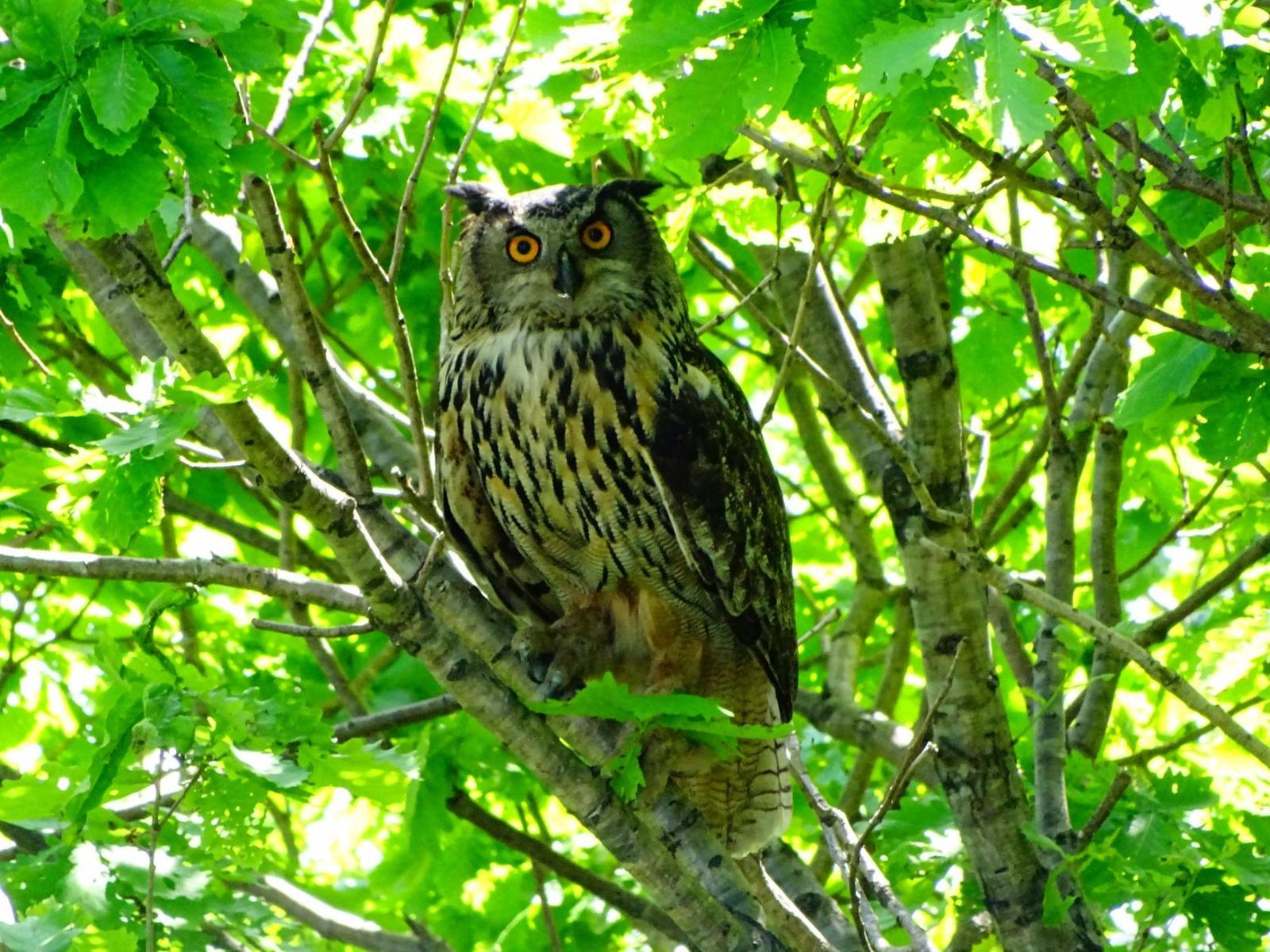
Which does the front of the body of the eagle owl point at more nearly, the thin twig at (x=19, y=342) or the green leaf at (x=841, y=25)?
the thin twig

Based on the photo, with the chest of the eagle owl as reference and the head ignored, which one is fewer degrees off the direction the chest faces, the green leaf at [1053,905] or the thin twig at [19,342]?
the thin twig

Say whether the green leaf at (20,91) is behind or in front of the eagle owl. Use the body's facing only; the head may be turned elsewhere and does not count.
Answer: in front

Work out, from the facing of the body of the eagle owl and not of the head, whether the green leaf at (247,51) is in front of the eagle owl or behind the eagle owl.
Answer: in front

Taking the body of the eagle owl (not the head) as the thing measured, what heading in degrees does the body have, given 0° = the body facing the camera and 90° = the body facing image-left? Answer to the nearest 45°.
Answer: approximately 45°
